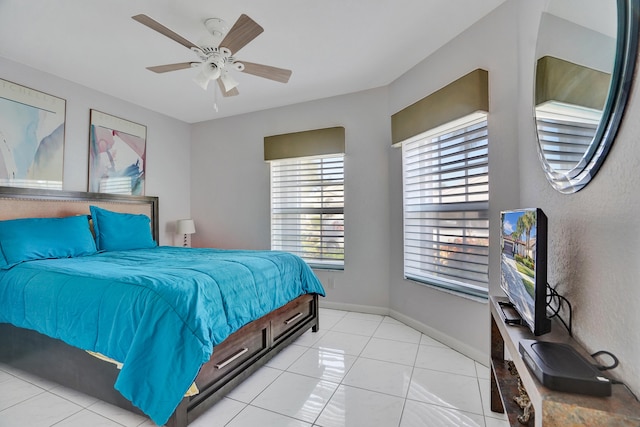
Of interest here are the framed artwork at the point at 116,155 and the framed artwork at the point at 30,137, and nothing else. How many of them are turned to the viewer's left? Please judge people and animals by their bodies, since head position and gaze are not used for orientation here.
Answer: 0

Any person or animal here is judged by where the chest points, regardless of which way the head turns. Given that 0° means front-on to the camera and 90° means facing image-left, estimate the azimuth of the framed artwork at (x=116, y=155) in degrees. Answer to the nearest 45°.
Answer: approximately 315°

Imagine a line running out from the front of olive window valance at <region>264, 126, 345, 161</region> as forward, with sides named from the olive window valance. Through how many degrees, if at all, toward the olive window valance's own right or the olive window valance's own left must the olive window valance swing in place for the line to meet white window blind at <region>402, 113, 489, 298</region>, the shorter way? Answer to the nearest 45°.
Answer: approximately 90° to the olive window valance's own left

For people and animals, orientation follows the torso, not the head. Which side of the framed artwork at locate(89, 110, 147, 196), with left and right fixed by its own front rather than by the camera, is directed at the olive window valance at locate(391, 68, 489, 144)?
front

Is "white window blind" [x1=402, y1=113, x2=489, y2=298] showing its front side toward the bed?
yes

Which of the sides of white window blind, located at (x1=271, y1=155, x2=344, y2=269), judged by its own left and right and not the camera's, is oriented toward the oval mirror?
left

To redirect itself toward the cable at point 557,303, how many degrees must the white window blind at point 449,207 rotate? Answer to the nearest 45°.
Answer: approximately 45° to its left
